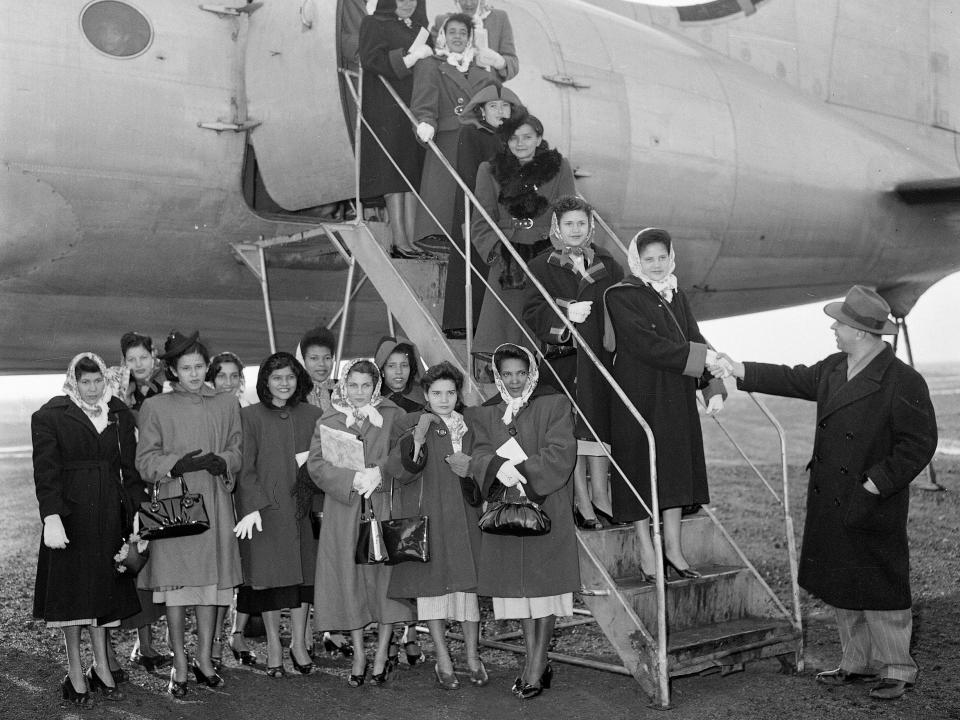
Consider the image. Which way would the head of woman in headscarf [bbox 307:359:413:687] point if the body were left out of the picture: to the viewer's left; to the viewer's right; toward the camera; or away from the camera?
toward the camera

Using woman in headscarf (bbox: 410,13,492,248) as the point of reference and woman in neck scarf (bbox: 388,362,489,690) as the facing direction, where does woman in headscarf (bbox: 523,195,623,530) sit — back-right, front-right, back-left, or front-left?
front-left

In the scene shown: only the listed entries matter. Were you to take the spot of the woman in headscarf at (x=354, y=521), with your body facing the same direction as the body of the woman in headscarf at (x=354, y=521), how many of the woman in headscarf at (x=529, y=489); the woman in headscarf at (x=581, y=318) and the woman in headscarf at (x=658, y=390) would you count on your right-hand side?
0

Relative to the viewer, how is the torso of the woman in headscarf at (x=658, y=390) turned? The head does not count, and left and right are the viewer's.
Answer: facing the viewer and to the right of the viewer

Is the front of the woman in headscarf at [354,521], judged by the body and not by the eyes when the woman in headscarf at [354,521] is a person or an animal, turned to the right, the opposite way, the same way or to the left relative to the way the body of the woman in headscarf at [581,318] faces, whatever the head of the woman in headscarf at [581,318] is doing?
the same way

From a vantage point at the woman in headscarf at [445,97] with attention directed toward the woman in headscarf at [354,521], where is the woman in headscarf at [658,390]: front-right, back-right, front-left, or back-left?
front-left

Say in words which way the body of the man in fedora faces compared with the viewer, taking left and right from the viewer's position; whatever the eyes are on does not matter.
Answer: facing the viewer and to the left of the viewer

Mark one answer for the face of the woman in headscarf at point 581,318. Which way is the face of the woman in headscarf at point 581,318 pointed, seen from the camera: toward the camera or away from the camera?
toward the camera

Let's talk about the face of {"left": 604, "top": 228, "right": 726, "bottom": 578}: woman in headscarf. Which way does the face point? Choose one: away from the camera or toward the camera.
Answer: toward the camera

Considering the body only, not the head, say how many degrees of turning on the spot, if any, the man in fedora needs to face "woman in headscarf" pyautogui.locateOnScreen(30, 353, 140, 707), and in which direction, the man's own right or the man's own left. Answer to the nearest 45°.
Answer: approximately 45° to the man's own right

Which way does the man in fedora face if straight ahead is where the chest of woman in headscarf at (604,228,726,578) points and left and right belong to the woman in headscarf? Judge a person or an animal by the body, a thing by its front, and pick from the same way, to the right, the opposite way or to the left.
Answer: to the right

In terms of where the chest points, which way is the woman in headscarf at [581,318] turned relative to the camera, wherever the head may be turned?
toward the camera

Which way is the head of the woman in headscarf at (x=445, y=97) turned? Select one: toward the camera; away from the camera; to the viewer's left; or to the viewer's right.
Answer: toward the camera

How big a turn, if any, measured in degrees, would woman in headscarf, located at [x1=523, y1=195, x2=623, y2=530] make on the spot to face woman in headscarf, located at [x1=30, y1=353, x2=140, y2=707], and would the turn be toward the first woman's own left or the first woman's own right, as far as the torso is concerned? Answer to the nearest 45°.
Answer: approximately 90° to the first woman's own right

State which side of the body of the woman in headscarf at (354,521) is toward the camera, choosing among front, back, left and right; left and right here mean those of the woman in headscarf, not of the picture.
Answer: front
